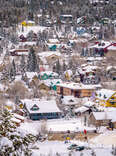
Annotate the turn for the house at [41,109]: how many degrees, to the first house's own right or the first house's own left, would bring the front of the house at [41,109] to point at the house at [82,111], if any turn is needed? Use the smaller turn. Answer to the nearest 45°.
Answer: approximately 90° to the first house's own left

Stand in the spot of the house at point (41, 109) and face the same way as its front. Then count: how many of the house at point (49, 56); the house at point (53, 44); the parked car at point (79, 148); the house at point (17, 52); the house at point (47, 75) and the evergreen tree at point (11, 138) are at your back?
4

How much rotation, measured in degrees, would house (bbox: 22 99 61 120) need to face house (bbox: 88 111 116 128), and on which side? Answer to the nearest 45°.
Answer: approximately 45° to its left

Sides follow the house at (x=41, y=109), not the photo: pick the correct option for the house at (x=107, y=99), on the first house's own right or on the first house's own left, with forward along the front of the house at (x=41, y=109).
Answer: on the first house's own left

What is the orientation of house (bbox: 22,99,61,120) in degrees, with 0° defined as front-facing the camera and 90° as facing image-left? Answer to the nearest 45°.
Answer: approximately 0°

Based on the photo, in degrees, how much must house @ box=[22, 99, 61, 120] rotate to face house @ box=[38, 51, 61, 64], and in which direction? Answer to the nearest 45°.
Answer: approximately 180°

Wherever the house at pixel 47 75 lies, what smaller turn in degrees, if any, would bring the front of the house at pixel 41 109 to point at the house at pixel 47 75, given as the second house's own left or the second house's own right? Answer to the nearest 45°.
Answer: approximately 180°

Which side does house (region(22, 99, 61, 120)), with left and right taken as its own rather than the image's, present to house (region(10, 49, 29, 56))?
back

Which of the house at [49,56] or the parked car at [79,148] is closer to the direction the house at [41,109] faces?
the parked car

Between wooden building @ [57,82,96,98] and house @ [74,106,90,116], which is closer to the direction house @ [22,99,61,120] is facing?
the house

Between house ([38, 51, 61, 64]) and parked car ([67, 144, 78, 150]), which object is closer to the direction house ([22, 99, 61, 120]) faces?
the parked car
